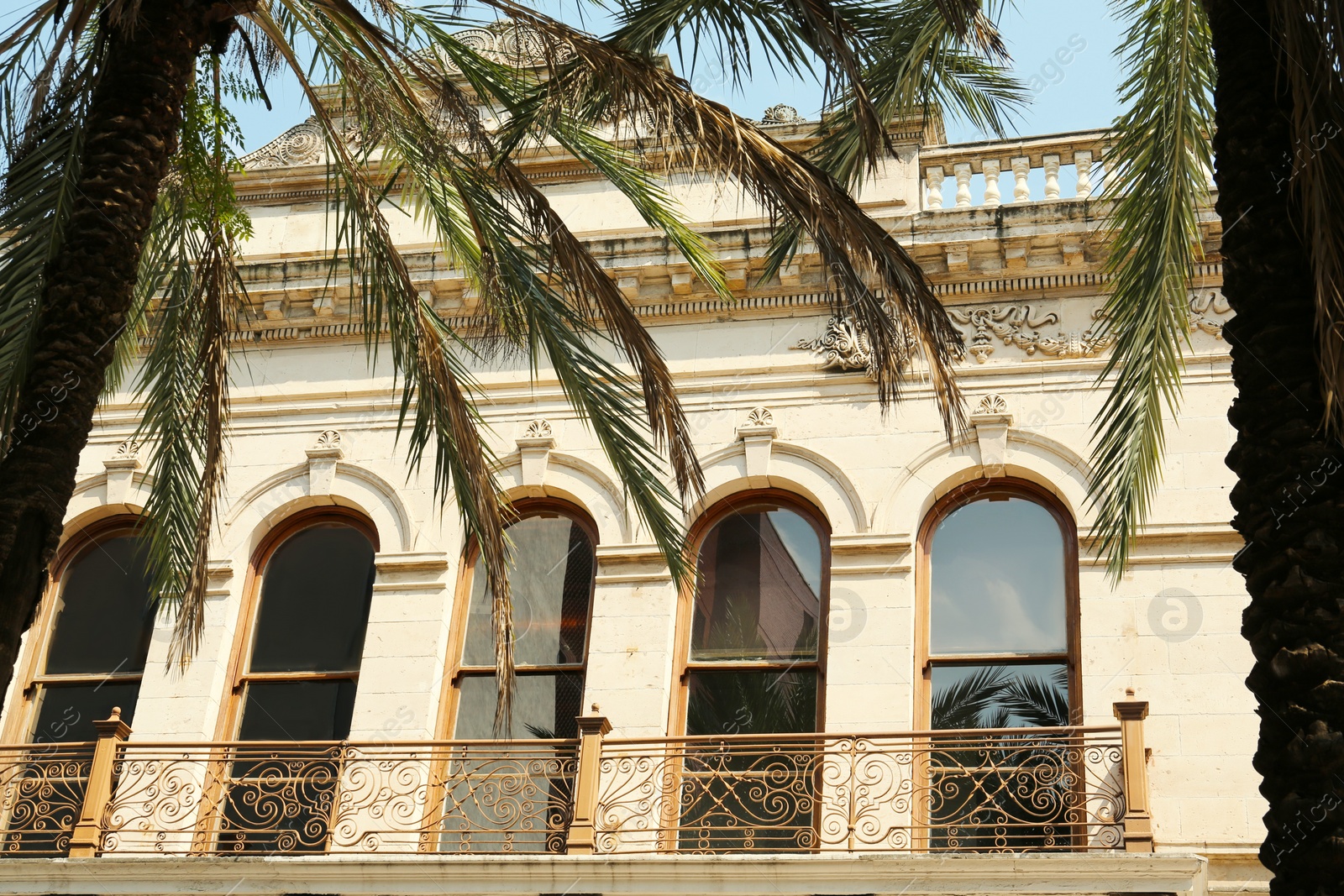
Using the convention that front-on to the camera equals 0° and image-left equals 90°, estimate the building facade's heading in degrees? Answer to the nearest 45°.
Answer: approximately 0°

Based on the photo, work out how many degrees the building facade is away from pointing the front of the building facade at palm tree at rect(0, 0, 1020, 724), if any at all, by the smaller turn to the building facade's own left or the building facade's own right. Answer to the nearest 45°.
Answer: approximately 45° to the building facade's own right
